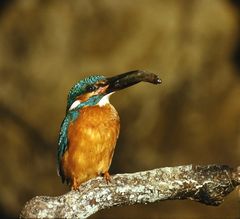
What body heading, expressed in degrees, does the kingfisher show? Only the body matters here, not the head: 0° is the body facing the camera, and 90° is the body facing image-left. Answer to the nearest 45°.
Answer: approximately 315°
